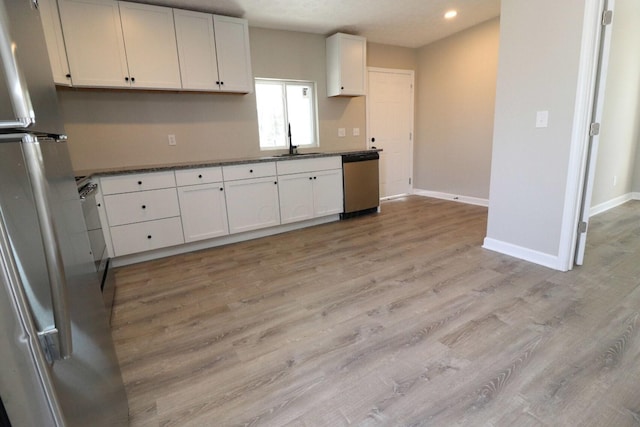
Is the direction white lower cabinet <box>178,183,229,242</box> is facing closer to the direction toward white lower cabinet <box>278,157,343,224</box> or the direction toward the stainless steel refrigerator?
the stainless steel refrigerator

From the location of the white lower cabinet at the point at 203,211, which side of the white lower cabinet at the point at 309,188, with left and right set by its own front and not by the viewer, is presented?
right

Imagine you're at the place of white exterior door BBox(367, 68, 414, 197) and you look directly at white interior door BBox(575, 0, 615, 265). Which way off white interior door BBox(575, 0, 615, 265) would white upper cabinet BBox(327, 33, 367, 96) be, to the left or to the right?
right

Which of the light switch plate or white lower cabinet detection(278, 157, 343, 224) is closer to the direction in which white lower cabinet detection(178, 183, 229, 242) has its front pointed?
the light switch plate

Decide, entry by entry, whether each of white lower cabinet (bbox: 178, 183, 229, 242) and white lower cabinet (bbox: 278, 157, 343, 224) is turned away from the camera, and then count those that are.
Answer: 0

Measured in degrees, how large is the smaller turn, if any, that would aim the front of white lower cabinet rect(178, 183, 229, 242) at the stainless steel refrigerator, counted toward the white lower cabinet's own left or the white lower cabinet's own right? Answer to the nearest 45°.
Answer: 0° — it already faces it

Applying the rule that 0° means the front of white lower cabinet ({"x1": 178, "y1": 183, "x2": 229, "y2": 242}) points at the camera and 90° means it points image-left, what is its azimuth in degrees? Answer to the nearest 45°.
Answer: approximately 0°

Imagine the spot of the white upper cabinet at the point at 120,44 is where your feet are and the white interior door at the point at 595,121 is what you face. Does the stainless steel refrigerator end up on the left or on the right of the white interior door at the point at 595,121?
right

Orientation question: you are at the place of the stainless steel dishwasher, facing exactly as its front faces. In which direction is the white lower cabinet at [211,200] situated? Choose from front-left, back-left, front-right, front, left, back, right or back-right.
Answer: right

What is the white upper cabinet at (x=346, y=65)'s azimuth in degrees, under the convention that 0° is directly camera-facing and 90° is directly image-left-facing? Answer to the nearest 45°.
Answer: approximately 315°

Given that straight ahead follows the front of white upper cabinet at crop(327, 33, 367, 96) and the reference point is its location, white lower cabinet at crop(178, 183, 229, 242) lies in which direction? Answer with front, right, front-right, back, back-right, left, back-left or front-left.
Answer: right

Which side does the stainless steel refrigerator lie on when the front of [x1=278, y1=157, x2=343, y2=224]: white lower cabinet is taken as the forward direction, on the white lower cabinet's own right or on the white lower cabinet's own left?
on the white lower cabinet's own right

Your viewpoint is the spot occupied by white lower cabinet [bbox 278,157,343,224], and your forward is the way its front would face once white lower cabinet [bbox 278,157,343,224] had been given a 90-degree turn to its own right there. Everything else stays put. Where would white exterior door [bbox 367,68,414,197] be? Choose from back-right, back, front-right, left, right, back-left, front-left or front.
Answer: back
